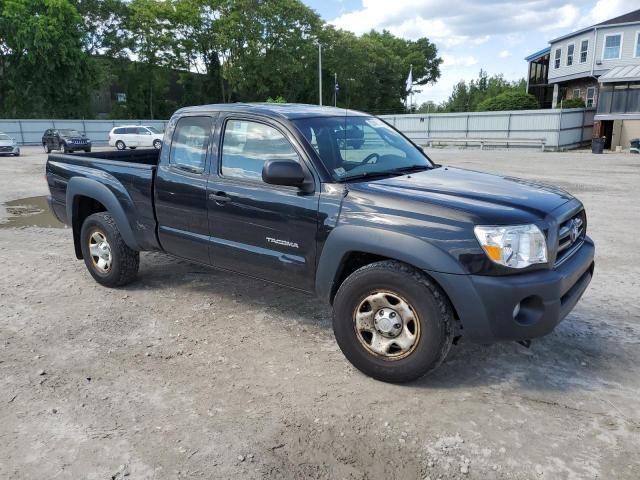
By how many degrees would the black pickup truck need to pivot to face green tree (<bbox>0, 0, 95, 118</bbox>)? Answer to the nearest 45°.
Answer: approximately 180°

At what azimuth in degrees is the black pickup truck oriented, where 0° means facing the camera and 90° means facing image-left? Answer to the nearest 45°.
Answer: approximately 315°

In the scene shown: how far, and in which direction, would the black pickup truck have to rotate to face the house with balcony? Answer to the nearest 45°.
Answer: approximately 90° to its left

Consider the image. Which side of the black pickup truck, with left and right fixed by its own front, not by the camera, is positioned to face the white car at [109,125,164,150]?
back

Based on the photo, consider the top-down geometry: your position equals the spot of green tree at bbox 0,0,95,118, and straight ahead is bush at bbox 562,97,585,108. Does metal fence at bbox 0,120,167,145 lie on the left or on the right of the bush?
right

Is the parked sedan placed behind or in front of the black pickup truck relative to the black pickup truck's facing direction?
behind

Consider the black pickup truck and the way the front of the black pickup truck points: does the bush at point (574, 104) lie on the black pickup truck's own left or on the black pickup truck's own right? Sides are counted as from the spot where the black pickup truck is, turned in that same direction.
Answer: on the black pickup truck's own left

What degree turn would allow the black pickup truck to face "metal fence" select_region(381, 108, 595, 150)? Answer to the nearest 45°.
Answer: approximately 135° to its left

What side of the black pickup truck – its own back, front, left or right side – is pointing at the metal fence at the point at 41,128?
back
